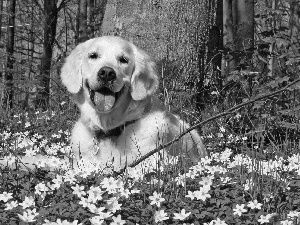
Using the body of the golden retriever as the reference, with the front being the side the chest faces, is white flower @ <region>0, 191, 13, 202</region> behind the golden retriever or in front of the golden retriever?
in front

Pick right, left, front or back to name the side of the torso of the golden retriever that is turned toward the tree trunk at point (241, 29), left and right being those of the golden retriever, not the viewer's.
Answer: back

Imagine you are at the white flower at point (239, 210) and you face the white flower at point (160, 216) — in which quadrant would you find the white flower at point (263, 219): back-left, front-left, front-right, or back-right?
back-left

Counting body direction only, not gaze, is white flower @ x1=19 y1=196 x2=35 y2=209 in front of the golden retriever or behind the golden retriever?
in front

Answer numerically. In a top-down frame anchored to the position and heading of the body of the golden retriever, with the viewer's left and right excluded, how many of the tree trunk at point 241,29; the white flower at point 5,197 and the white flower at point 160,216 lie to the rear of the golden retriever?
1

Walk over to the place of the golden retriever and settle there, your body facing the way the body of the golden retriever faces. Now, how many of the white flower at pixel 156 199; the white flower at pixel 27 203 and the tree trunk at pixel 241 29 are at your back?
1

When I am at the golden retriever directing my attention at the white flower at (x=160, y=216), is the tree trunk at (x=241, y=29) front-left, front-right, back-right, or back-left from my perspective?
back-left

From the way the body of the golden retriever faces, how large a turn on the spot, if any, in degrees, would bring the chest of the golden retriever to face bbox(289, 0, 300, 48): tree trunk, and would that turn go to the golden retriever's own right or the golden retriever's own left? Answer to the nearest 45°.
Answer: approximately 180°

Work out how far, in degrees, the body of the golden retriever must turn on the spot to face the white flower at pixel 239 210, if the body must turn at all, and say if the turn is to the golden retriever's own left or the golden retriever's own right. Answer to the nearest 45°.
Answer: approximately 45° to the golden retriever's own left

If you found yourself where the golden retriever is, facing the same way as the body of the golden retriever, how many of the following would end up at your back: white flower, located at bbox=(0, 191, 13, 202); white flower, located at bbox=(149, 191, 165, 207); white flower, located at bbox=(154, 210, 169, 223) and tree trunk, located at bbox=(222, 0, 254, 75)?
1

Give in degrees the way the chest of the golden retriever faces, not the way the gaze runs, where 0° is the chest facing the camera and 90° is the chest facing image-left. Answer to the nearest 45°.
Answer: approximately 45°

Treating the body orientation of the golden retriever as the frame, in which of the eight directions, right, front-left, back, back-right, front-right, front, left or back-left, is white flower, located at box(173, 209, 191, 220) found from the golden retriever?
front-left

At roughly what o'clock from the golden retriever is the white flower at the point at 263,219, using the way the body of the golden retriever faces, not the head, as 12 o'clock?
The white flower is roughly at 10 o'clock from the golden retriever.

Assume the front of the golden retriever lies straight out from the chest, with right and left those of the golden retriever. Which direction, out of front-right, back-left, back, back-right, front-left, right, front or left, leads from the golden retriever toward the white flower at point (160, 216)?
front-left

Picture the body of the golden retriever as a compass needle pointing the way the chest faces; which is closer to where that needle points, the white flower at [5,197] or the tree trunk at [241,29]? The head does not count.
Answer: the white flower
